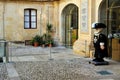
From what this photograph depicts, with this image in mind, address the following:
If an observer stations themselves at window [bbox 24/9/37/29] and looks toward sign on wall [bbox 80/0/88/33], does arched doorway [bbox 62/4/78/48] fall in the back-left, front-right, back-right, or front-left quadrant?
front-left

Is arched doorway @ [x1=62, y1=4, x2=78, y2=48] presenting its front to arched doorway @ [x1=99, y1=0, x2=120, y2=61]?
no

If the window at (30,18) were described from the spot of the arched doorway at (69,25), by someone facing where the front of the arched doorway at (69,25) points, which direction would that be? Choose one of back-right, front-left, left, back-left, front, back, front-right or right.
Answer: right

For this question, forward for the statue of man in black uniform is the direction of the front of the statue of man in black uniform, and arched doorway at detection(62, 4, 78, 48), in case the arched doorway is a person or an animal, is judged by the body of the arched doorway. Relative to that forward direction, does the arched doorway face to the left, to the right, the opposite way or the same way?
the same way

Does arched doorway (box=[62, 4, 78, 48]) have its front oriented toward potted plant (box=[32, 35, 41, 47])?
no

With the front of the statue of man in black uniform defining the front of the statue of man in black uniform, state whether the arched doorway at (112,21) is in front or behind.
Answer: behind

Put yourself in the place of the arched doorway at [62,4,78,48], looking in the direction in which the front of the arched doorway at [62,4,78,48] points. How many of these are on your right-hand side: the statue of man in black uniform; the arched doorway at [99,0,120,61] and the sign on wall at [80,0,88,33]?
0

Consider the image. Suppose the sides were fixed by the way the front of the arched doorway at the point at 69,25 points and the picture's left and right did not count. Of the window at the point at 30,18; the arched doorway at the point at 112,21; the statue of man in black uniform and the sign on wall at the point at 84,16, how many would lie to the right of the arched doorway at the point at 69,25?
1

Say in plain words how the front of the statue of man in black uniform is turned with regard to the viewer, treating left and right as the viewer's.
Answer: facing the viewer and to the left of the viewer

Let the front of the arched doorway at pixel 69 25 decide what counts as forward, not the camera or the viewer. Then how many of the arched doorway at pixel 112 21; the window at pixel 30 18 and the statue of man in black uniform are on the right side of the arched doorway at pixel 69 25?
1

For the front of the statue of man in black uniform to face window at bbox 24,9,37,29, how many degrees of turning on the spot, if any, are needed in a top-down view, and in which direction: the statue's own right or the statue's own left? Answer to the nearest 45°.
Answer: approximately 90° to the statue's own right

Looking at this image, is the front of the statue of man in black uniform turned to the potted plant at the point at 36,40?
no

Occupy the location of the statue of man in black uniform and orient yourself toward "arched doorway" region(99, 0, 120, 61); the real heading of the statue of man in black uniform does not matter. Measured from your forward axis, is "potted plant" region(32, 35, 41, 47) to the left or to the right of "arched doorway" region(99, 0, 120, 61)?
left

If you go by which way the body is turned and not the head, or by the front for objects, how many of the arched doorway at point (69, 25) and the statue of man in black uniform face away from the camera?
0

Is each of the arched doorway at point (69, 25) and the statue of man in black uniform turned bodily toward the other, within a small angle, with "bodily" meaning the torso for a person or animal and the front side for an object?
no

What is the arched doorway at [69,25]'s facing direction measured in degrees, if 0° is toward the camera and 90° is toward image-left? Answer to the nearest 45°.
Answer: approximately 45°
